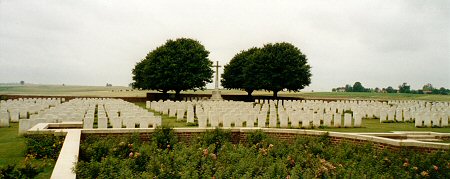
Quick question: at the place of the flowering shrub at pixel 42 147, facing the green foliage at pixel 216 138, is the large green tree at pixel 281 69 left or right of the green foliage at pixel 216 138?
left

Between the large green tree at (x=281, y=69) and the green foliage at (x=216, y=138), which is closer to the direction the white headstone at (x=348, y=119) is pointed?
the green foliage

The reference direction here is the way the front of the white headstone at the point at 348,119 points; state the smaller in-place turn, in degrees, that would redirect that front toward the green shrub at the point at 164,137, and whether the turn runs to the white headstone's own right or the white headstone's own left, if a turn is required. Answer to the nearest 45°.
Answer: approximately 45° to the white headstone's own right

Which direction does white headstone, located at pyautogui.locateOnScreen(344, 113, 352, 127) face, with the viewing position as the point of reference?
facing the viewer

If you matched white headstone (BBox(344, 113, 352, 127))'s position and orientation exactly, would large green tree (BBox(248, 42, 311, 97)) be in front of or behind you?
behind

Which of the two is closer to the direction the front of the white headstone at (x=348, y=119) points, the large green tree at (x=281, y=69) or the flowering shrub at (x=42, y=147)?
the flowering shrub

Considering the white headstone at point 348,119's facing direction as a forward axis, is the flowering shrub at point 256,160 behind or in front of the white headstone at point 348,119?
in front

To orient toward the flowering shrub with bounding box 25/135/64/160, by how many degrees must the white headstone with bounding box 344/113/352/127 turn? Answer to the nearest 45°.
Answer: approximately 45° to its right

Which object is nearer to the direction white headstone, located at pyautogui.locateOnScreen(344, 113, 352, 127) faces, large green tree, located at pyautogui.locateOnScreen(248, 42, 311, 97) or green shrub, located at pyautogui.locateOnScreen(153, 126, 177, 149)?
the green shrub

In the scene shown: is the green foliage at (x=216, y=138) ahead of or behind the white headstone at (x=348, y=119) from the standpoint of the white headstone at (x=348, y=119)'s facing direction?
ahead
